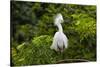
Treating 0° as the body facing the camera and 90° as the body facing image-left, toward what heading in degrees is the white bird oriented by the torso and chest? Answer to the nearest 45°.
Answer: approximately 0°
